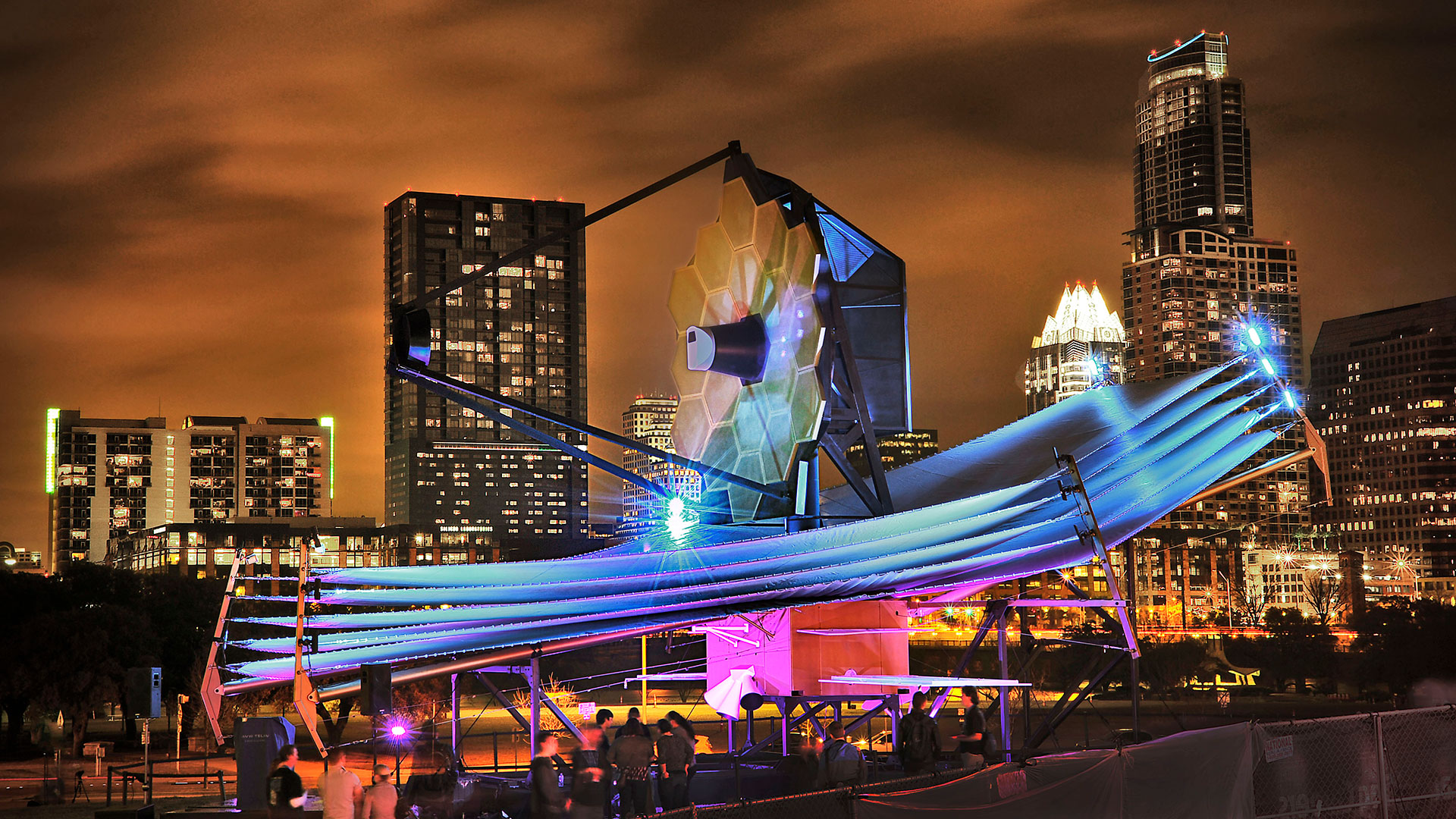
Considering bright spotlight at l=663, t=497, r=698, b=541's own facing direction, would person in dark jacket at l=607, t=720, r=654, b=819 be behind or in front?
in front

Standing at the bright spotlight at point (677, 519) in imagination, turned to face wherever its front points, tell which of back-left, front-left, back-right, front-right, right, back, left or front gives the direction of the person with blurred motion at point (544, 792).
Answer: front

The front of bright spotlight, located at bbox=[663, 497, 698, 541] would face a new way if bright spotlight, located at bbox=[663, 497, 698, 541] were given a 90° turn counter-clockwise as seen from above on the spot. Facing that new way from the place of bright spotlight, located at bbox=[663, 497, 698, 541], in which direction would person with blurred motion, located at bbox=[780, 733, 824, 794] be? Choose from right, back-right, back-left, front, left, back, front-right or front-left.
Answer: right

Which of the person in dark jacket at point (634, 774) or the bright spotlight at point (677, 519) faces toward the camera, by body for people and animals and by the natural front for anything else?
the bright spotlight

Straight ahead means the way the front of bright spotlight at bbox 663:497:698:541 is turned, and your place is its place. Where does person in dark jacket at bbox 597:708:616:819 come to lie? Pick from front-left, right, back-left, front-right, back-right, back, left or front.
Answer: front

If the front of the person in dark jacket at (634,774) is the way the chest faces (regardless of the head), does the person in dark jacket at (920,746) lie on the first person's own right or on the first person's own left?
on the first person's own right

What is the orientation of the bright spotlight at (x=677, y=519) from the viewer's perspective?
toward the camera

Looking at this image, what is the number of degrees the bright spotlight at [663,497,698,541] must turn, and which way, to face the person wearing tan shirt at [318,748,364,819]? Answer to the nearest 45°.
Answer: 0° — it already faces them

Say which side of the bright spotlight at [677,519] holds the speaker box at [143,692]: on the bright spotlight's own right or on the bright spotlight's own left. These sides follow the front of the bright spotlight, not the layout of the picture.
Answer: on the bright spotlight's own right

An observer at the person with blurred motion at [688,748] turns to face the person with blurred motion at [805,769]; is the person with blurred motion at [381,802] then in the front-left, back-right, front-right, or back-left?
back-right

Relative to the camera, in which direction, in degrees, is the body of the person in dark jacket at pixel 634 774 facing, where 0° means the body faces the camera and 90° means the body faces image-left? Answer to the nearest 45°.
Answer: approximately 180°

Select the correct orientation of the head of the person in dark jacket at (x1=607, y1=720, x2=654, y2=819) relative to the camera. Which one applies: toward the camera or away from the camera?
away from the camera

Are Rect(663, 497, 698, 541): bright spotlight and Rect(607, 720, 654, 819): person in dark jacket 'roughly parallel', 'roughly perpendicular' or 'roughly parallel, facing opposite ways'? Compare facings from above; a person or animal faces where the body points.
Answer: roughly parallel, facing opposite ways

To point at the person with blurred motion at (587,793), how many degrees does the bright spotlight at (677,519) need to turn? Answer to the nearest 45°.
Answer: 0° — it already faces them

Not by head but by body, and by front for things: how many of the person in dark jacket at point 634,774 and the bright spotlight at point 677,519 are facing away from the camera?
1

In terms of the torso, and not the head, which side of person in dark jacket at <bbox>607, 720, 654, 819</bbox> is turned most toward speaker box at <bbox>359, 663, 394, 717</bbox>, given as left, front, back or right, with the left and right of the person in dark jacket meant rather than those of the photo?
left

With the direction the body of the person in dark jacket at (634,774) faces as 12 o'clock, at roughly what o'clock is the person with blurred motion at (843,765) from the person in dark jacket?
The person with blurred motion is roughly at 3 o'clock from the person in dark jacket.

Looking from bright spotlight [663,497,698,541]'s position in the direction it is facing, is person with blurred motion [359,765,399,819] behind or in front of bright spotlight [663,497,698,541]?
in front
